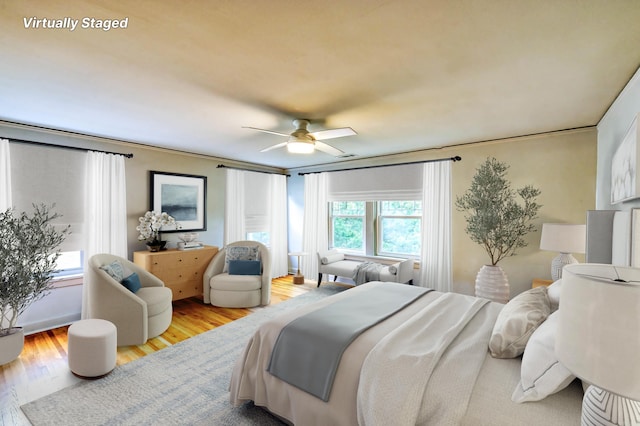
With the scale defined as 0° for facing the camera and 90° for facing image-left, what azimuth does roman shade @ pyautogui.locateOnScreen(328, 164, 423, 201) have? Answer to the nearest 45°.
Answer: approximately 45°

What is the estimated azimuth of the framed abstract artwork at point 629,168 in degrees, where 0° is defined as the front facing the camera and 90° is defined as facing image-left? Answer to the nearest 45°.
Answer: approximately 90°

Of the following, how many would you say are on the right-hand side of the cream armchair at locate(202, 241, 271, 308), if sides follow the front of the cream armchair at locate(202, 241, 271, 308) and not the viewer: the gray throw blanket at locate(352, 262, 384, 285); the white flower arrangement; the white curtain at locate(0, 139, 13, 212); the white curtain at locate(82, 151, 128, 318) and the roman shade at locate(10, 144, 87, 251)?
4

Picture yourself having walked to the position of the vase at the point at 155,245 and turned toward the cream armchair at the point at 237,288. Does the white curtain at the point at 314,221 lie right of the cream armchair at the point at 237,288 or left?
left

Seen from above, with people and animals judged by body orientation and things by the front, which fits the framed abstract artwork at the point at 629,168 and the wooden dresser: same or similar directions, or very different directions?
very different directions

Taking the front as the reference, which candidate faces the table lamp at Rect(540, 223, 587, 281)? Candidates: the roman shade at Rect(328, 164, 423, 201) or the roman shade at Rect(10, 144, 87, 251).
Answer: the roman shade at Rect(10, 144, 87, 251)
